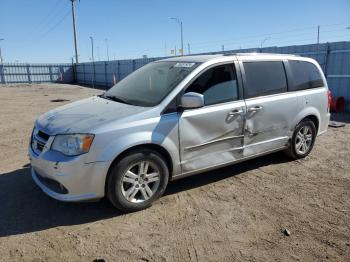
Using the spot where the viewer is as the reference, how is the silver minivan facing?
facing the viewer and to the left of the viewer
